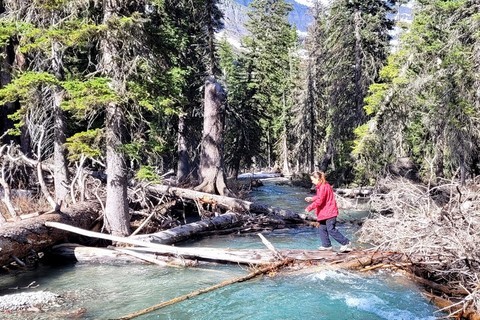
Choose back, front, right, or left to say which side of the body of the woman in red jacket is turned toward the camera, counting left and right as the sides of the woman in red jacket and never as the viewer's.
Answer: left

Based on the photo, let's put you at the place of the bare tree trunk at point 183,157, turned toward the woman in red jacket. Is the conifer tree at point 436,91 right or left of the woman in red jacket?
left

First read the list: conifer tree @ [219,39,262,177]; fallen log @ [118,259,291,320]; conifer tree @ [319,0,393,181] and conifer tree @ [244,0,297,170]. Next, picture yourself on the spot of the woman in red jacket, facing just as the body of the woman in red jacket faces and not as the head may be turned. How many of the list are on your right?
3

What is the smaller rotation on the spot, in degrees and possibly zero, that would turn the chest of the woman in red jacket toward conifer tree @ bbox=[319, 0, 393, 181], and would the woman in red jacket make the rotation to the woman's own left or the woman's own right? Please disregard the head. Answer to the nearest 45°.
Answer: approximately 90° to the woman's own right

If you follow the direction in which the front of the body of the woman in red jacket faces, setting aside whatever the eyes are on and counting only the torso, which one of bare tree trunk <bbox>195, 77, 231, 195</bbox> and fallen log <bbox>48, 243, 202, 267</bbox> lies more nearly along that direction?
the fallen log

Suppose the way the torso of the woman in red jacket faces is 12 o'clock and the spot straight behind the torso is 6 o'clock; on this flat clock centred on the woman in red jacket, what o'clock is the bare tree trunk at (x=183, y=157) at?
The bare tree trunk is roughly at 2 o'clock from the woman in red jacket.

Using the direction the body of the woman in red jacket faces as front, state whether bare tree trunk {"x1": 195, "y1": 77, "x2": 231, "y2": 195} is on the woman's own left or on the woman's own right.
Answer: on the woman's own right
